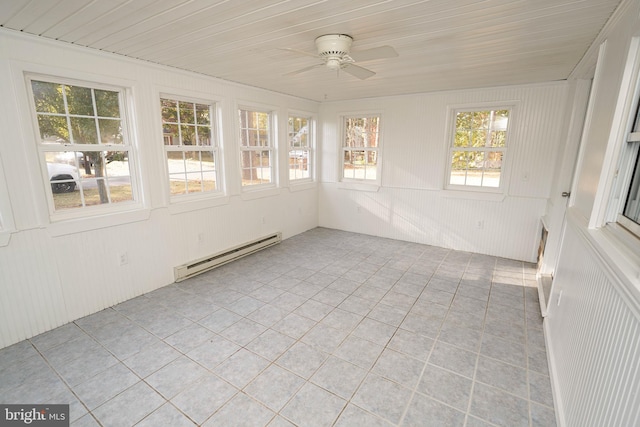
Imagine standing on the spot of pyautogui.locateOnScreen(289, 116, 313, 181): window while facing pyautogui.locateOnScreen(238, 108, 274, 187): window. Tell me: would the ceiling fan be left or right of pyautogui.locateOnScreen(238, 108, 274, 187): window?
left

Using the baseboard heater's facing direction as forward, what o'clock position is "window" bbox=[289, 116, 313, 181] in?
The window is roughly at 9 o'clock from the baseboard heater.

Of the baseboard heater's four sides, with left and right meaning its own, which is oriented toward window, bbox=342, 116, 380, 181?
left

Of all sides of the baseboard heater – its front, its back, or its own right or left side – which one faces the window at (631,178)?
front

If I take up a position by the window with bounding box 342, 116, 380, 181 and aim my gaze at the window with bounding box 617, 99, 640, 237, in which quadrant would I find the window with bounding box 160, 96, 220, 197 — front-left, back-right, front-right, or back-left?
front-right

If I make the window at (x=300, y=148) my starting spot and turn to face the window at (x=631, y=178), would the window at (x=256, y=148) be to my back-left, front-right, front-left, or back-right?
front-right

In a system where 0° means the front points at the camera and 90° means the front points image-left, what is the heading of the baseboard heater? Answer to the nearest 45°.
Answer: approximately 315°

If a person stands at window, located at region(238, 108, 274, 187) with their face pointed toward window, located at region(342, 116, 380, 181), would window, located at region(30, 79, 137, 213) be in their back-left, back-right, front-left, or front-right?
back-right

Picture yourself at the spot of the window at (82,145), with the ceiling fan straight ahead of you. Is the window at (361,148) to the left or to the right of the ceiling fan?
left
